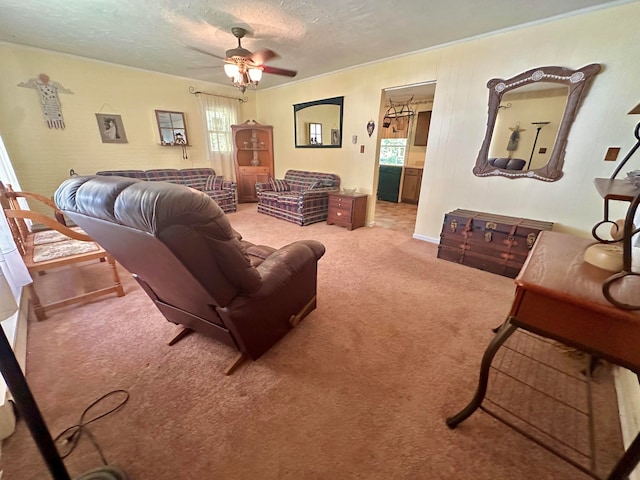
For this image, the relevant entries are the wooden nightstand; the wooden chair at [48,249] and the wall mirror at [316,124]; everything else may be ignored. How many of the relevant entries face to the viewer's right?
1

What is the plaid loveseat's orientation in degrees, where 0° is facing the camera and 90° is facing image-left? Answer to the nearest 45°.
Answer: approximately 45°

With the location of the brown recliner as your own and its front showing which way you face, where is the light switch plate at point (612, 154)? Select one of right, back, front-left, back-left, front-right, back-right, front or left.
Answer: front-right

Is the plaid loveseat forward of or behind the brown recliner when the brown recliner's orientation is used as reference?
forward

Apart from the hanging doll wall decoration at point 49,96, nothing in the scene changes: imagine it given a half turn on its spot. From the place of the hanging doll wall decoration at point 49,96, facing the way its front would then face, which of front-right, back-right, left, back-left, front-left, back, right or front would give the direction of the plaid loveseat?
back-right

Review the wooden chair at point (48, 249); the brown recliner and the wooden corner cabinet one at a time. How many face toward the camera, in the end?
1

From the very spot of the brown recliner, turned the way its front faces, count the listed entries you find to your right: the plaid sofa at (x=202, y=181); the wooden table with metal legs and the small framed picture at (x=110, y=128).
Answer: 1

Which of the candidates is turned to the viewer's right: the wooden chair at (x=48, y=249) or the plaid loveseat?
the wooden chair

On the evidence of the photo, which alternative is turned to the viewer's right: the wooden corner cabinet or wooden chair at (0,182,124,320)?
the wooden chair

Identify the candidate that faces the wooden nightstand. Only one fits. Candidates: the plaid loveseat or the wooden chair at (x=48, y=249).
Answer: the wooden chair

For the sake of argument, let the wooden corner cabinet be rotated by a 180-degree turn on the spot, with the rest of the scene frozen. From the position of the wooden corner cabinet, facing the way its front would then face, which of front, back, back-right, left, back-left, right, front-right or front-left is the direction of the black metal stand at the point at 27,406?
back

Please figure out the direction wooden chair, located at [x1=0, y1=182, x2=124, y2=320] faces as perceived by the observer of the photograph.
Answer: facing to the right of the viewer

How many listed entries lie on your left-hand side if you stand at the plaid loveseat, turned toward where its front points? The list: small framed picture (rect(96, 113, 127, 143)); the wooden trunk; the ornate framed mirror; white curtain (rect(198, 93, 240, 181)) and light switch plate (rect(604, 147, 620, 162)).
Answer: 3
